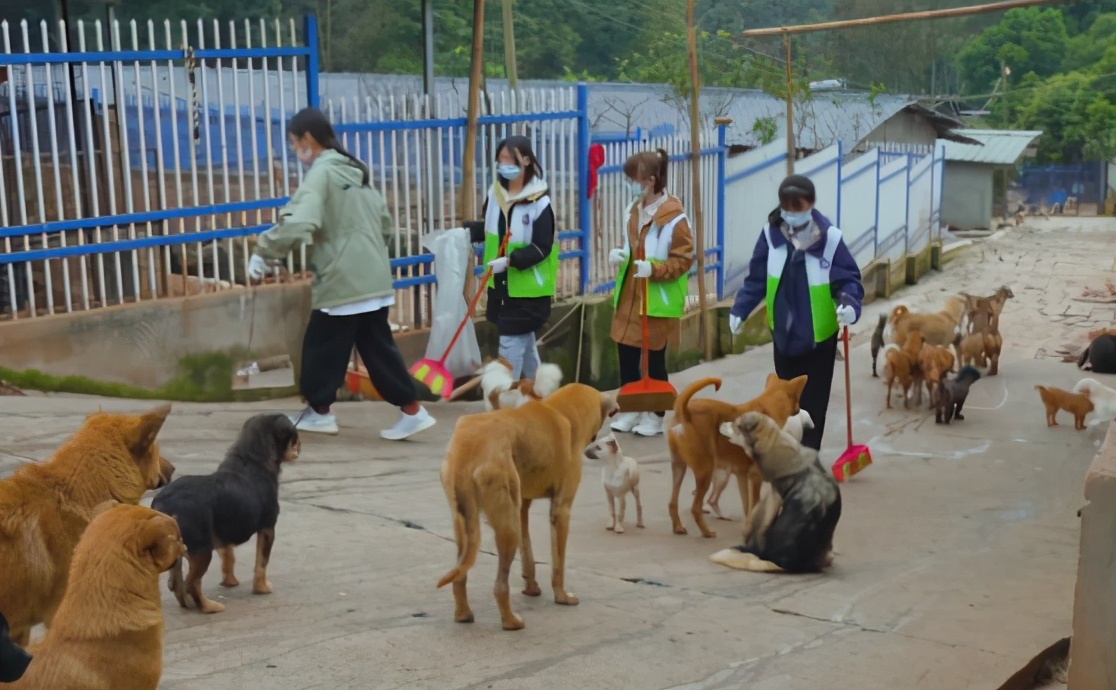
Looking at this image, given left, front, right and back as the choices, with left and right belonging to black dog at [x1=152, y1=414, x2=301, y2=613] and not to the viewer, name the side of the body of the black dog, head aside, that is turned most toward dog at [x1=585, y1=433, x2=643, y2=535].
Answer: front

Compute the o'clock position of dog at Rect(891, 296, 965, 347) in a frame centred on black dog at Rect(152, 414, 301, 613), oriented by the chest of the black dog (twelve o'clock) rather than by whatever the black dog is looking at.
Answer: The dog is roughly at 12 o'clock from the black dog.

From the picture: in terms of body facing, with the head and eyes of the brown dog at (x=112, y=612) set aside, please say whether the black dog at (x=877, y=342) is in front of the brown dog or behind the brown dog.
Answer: in front

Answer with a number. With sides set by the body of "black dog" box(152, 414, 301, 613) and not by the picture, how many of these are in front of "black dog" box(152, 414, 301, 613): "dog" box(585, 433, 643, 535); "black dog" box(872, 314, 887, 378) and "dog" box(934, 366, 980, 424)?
3

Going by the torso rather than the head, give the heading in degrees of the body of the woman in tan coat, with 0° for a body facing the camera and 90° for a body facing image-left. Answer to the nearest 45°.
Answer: approximately 45°

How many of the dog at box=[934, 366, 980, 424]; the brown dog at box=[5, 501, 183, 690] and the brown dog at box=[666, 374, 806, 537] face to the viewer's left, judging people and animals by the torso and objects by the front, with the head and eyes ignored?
0

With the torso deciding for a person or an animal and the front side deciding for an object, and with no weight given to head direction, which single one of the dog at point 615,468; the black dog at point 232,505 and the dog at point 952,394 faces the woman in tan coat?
the black dog

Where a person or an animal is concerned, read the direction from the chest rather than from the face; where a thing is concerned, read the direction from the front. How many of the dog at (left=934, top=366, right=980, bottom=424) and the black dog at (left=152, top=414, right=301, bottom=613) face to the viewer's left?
0

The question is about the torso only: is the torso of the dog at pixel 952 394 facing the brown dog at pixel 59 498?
no

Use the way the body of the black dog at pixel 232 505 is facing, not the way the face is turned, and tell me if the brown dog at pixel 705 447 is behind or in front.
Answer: in front

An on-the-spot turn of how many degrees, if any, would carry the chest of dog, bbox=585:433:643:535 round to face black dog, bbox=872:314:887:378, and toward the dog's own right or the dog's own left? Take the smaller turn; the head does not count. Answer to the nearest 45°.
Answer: approximately 180°

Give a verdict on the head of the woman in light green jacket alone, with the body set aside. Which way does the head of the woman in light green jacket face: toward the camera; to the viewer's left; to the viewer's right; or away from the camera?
to the viewer's left

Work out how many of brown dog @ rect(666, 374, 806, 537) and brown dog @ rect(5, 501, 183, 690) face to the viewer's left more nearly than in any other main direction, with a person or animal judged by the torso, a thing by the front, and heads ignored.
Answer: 0

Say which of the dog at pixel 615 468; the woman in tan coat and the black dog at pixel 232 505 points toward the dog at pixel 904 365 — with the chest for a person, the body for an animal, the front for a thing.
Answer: the black dog
